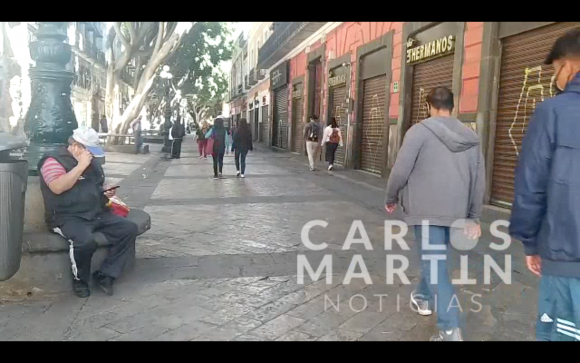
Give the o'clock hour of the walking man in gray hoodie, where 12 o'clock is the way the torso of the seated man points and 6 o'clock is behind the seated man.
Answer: The walking man in gray hoodie is roughly at 12 o'clock from the seated man.

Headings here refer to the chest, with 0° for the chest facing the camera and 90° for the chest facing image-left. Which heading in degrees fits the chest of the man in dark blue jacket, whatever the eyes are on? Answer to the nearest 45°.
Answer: approximately 135°

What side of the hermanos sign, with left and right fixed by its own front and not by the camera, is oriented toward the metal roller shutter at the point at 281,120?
right

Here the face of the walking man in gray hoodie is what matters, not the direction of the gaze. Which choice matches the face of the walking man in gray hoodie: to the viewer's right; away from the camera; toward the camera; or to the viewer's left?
away from the camera

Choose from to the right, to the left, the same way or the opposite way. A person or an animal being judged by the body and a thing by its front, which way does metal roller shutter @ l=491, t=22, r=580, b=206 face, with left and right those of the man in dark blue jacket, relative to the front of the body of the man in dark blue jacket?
to the left

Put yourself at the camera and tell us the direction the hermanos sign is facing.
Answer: facing the viewer and to the left of the viewer

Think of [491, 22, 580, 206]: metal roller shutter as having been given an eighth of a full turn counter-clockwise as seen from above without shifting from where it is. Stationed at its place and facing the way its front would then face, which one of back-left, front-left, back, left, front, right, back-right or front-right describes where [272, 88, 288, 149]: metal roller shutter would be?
back-right

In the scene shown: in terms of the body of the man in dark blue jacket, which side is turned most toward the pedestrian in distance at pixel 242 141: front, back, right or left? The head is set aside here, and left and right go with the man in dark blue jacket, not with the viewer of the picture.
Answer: front

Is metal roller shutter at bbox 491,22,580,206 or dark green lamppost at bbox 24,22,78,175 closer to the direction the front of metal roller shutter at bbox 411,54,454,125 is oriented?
the dark green lamppost

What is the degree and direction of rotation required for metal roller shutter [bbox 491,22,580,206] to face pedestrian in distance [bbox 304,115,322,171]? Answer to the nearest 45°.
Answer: approximately 90° to its right

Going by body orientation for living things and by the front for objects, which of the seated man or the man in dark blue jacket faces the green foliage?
the man in dark blue jacket

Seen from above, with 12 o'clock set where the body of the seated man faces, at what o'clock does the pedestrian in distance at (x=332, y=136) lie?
The pedestrian in distance is roughly at 9 o'clock from the seated man.
